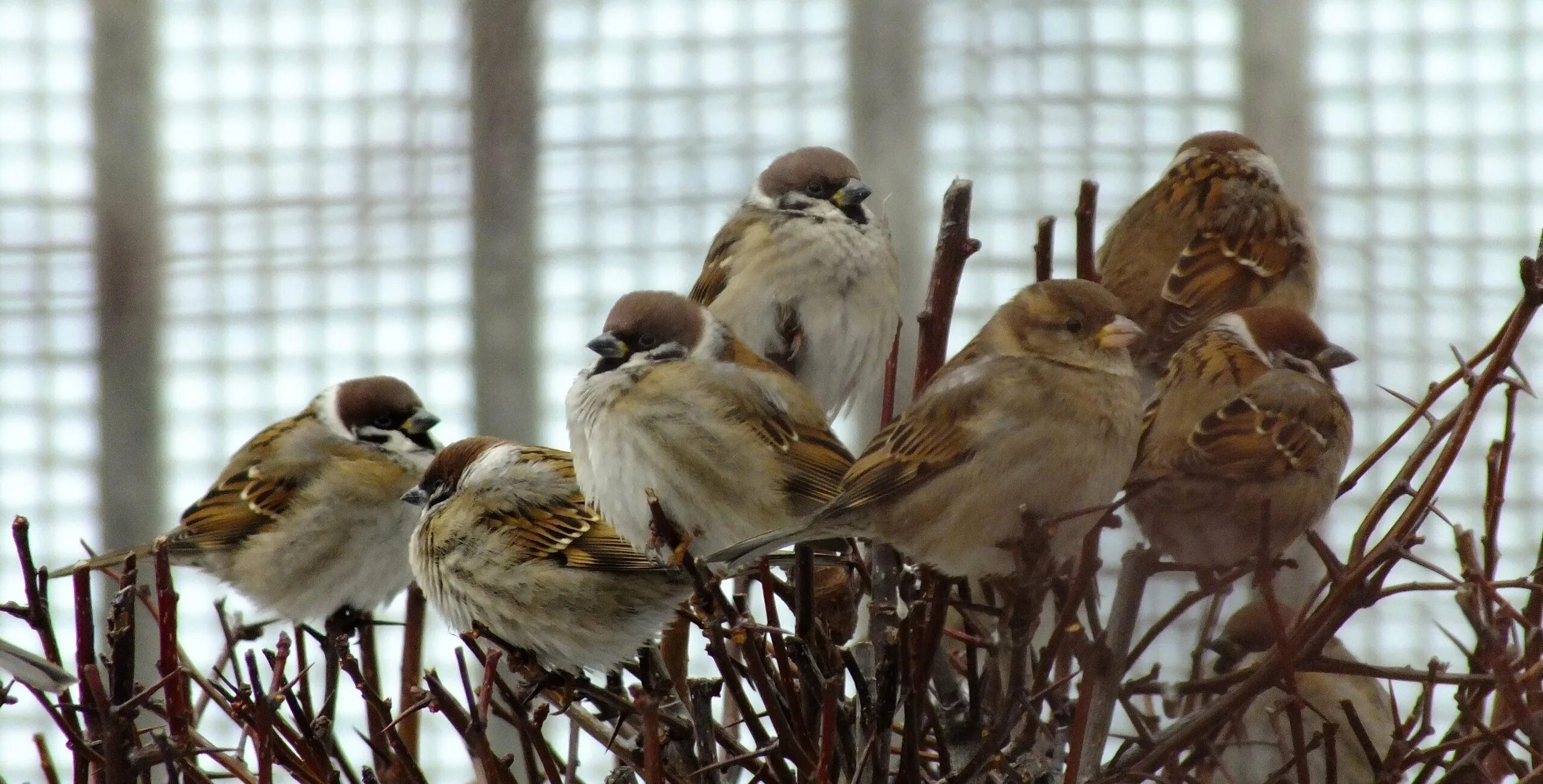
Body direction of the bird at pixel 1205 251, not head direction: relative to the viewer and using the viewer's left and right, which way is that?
facing away from the viewer and to the right of the viewer

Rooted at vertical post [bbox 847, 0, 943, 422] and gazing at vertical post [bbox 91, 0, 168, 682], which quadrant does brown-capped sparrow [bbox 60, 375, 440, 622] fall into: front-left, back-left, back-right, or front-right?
front-left

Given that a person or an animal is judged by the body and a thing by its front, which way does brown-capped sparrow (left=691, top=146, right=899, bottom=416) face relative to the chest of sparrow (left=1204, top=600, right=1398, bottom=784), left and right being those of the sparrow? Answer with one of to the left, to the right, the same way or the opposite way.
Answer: to the left

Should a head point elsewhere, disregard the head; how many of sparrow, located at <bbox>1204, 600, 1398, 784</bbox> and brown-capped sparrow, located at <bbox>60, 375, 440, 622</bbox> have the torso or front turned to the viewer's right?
1

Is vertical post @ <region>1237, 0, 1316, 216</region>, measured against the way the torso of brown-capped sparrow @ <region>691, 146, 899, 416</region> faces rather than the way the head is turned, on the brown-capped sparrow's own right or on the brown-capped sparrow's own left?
on the brown-capped sparrow's own left

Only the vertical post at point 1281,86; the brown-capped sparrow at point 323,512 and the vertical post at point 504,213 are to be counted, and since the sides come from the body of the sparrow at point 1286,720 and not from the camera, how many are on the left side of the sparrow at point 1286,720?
0

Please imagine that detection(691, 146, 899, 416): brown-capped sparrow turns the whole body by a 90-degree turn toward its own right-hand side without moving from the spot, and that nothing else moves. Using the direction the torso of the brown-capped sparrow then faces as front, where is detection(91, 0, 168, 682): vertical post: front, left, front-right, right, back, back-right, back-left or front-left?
right

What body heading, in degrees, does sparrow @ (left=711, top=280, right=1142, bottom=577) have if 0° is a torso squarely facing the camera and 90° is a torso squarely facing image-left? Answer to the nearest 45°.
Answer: approximately 270°

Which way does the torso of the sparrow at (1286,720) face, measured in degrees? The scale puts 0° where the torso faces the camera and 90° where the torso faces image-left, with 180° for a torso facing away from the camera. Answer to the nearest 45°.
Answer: approximately 45°

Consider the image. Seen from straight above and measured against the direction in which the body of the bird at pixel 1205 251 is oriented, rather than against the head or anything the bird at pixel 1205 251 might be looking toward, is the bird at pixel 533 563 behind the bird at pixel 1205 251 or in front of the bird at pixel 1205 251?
behind

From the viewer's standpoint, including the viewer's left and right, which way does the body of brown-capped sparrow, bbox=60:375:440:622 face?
facing to the right of the viewer

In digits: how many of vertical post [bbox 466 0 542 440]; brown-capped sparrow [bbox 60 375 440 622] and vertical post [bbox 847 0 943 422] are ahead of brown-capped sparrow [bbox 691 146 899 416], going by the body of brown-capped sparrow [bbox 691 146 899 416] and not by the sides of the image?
0

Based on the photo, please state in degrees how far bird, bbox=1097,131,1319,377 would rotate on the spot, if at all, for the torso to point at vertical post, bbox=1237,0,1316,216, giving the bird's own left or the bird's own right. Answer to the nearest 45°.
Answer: approximately 45° to the bird's own left

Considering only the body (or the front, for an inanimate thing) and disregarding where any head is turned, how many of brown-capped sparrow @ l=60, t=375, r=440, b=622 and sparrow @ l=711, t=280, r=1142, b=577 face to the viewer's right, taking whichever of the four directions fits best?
2
